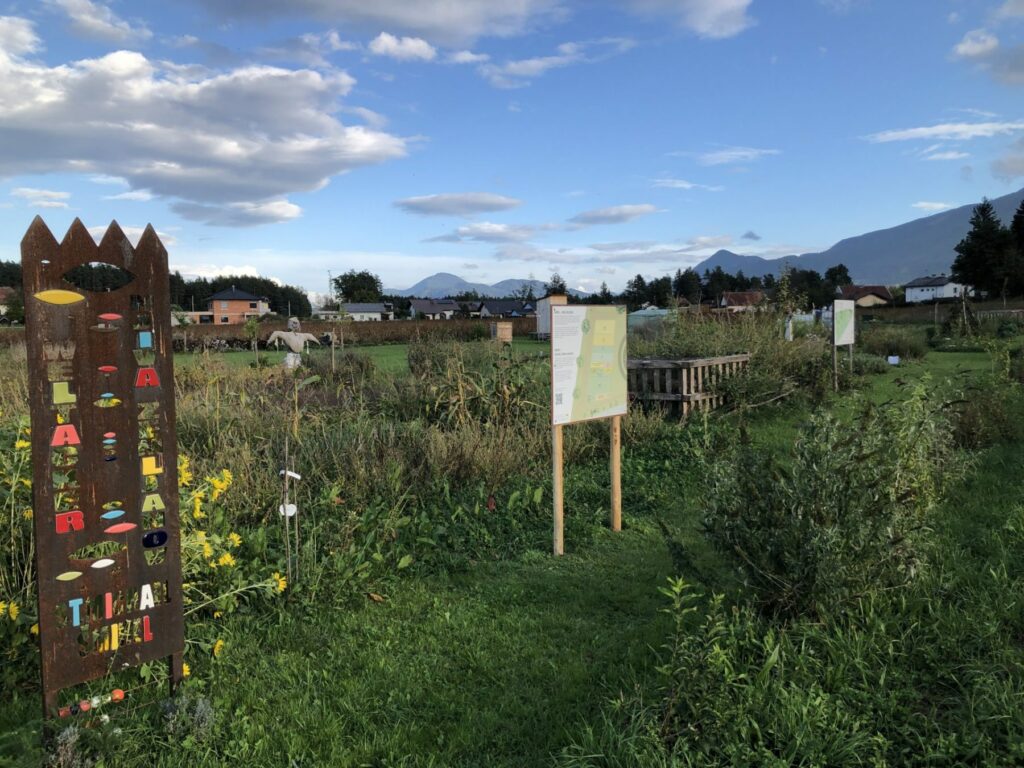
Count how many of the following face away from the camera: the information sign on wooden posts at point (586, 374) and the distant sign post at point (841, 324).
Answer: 0

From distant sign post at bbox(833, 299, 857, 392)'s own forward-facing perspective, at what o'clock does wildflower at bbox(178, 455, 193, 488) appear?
The wildflower is roughly at 2 o'clock from the distant sign post.

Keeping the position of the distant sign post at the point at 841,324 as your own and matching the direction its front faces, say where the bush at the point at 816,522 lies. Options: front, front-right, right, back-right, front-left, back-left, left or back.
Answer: front-right

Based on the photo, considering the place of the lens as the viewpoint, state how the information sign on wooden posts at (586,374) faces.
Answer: facing the viewer and to the right of the viewer

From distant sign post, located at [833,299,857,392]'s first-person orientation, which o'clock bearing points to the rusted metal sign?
The rusted metal sign is roughly at 2 o'clock from the distant sign post.

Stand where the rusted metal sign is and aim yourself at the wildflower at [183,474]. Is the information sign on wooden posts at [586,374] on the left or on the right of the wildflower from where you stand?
right

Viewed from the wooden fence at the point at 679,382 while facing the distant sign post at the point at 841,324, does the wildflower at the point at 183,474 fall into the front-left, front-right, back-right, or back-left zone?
back-right

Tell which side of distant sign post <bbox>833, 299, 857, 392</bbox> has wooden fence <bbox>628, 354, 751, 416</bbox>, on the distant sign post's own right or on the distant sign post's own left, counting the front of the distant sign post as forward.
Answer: on the distant sign post's own right

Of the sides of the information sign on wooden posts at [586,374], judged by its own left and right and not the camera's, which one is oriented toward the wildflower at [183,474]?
right

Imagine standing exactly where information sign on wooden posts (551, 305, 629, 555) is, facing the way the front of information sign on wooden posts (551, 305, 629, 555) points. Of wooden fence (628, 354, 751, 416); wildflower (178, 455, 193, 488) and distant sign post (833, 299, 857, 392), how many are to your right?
1

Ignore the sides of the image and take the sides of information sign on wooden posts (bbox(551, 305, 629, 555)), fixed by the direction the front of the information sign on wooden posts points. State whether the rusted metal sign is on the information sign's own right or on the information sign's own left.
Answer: on the information sign's own right

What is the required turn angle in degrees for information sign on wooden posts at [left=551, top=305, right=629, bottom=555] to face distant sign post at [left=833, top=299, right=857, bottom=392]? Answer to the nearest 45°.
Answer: approximately 90° to its left
